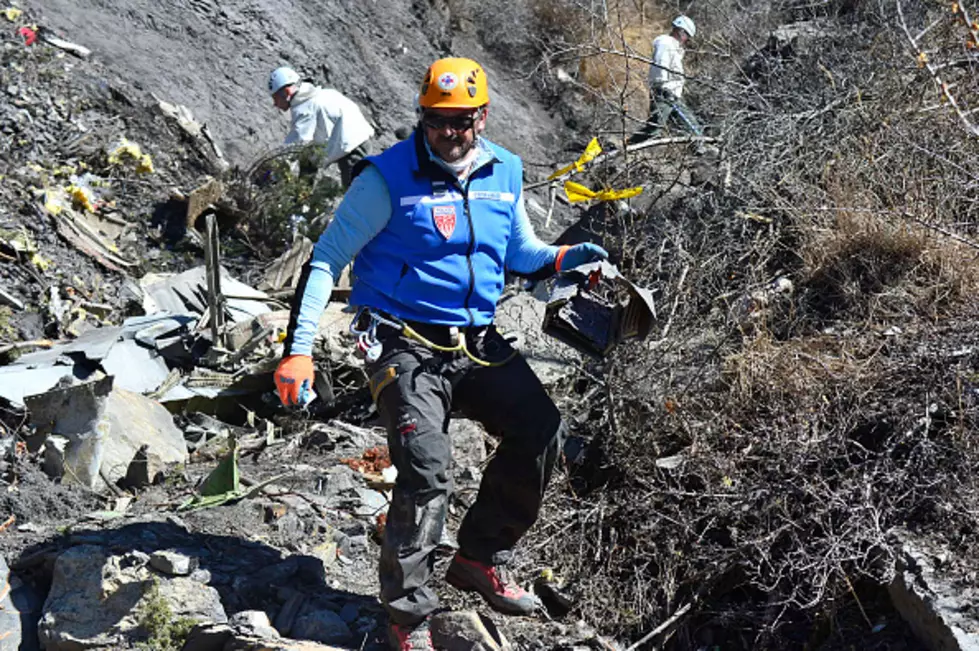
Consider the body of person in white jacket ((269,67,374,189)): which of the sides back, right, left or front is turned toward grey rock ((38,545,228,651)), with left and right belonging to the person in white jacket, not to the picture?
left

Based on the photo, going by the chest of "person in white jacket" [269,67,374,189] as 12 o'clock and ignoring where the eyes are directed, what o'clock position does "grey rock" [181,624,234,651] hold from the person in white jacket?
The grey rock is roughly at 9 o'clock from the person in white jacket.

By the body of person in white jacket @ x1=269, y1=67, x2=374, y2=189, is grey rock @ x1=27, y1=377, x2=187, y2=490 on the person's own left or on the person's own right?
on the person's own left

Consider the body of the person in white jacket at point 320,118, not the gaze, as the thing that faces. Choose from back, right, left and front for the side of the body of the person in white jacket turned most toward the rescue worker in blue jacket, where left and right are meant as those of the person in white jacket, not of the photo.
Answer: left

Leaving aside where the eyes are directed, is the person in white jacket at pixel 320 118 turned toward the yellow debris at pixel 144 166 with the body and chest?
yes

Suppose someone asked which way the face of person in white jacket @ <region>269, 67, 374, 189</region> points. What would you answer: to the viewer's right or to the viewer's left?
to the viewer's left

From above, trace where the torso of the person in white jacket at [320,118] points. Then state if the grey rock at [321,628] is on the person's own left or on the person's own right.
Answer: on the person's own left

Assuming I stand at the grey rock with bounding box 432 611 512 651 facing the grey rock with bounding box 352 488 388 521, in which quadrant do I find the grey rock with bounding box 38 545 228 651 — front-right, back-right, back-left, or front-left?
front-left

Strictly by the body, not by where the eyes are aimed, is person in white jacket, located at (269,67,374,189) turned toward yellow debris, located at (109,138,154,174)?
yes

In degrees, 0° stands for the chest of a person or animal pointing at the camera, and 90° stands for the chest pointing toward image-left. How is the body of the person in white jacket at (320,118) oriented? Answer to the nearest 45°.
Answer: approximately 90°
